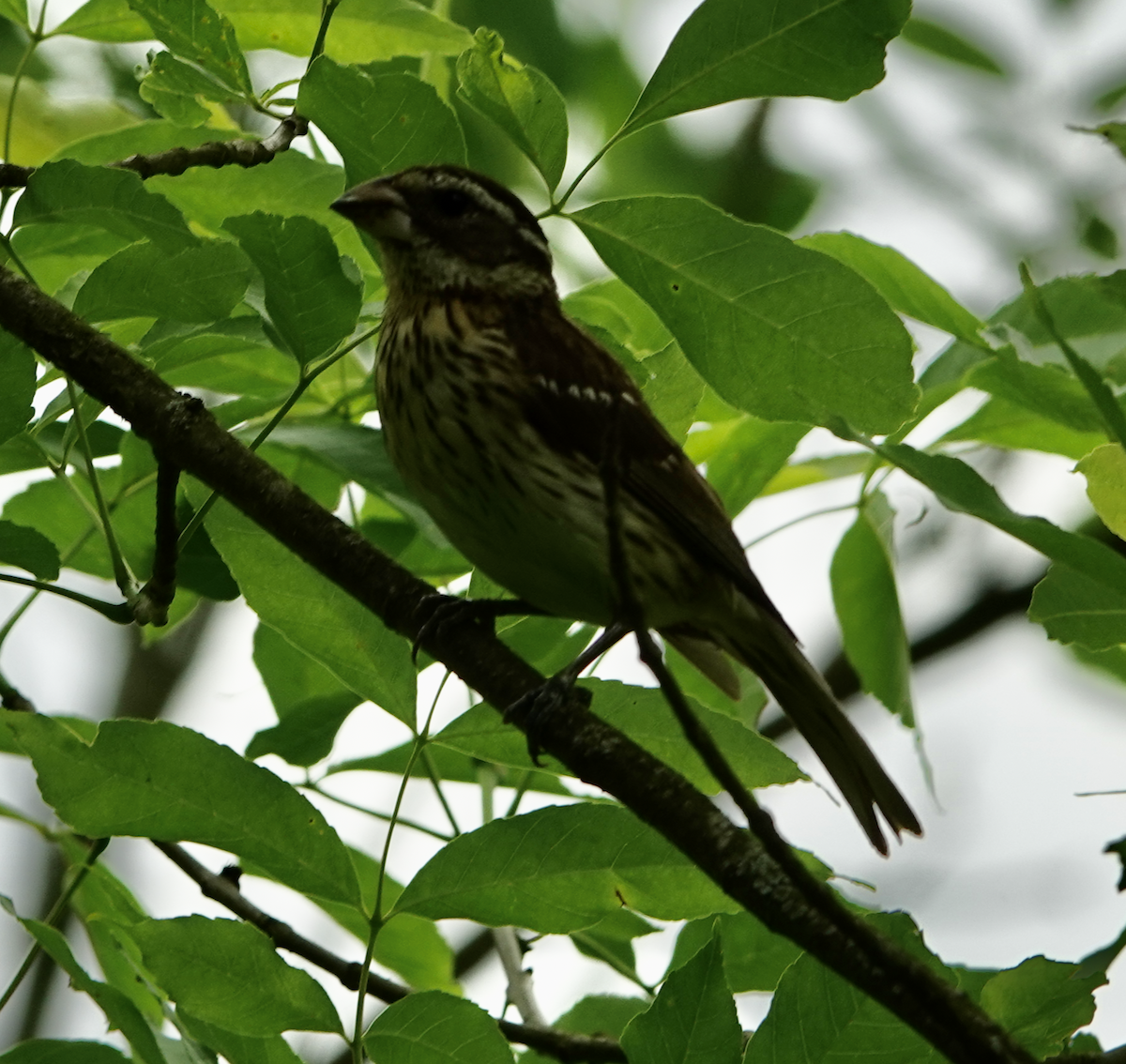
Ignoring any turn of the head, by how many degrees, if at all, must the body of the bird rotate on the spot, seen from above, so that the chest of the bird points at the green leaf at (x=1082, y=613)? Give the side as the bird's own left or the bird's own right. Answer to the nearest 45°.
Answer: approximately 135° to the bird's own left

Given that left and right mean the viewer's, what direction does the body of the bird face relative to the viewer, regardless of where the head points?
facing to the left of the viewer

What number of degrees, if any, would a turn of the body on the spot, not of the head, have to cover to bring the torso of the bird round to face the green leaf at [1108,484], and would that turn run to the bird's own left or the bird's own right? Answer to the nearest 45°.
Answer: approximately 135° to the bird's own left
